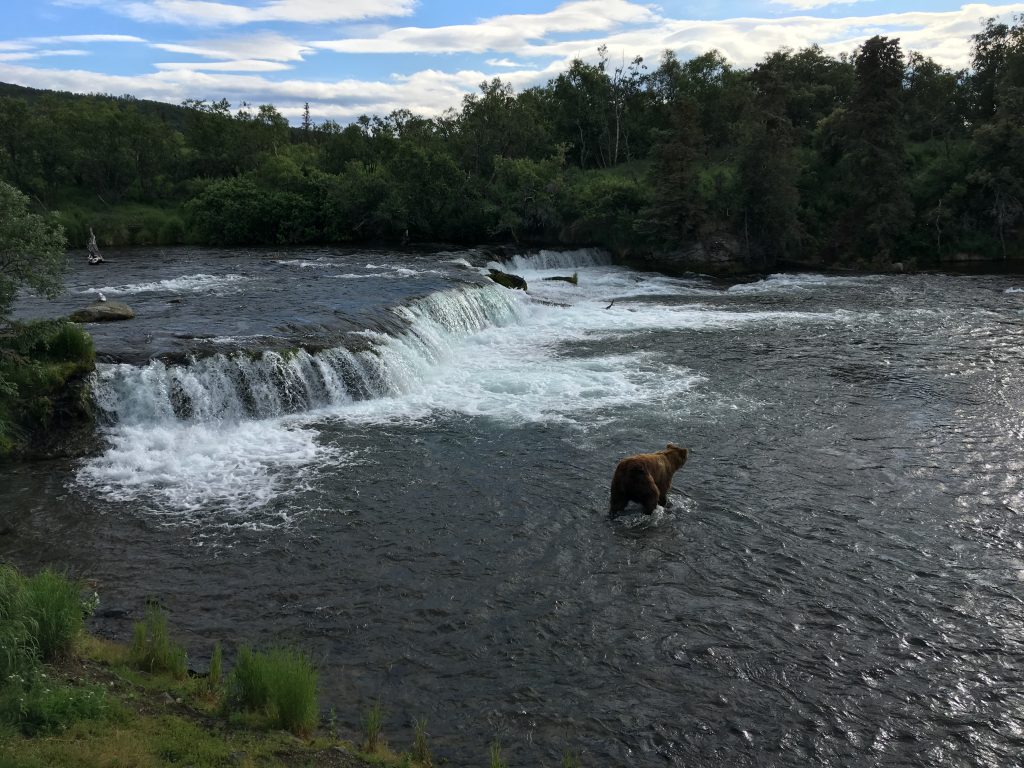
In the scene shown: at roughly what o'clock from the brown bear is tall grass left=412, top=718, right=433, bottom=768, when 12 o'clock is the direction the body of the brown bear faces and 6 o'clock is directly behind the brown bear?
The tall grass is roughly at 5 o'clock from the brown bear.

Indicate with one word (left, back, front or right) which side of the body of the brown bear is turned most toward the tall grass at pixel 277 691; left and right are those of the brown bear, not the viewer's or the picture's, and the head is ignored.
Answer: back

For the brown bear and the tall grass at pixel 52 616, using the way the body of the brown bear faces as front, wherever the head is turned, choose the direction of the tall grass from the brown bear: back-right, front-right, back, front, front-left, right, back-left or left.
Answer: back

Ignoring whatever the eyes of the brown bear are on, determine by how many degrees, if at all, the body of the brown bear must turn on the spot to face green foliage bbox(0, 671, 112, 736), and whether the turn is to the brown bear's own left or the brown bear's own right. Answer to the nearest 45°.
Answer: approximately 180°

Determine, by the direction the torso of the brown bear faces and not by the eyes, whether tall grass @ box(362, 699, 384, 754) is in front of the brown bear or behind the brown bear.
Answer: behind

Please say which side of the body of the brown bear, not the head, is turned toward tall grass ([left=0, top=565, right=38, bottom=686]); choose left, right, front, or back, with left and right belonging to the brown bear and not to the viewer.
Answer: back

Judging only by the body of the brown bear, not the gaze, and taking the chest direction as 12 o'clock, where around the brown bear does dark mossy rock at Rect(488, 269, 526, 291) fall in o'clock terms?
The dark mossy rock is roughly at 10 o'clock from the brown bear.

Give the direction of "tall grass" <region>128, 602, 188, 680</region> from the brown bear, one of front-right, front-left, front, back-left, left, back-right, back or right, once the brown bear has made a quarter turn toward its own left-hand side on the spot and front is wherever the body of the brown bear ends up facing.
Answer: left

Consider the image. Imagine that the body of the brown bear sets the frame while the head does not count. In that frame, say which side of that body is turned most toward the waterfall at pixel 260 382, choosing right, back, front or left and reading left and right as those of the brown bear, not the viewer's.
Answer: left

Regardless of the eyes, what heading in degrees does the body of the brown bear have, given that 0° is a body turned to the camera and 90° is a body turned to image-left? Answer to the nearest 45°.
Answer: approximately 225°

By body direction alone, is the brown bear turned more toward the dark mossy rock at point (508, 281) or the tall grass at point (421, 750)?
the dark mossy rock
